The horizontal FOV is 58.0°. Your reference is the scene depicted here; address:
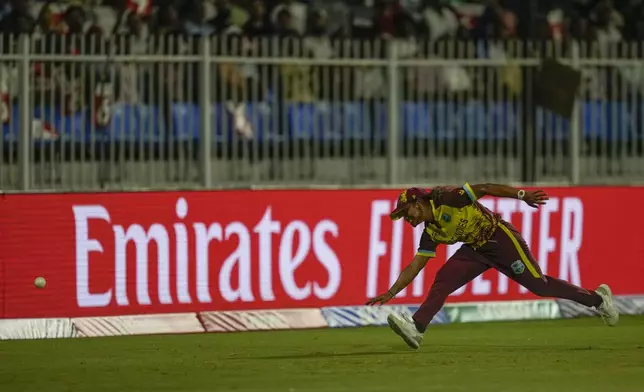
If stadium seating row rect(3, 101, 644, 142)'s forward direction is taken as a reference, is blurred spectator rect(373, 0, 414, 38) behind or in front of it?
behind

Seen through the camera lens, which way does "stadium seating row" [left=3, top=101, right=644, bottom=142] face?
facing the viewer

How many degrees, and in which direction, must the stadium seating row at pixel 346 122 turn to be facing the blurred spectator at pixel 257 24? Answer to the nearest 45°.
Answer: approximately 135° to its right

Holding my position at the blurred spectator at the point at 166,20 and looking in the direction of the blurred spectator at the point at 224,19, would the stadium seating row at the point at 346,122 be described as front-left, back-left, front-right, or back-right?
front-right
